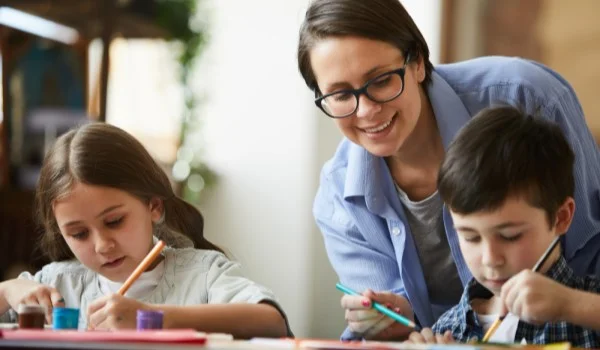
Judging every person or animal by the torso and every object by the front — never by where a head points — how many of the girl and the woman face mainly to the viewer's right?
0

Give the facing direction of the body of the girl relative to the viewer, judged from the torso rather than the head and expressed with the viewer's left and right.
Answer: facing the viewer and to the left of the viewer

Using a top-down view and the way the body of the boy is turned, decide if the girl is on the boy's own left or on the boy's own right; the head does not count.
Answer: on the boy's own right

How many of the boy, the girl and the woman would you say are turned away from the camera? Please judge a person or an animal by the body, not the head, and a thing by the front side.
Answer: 0
